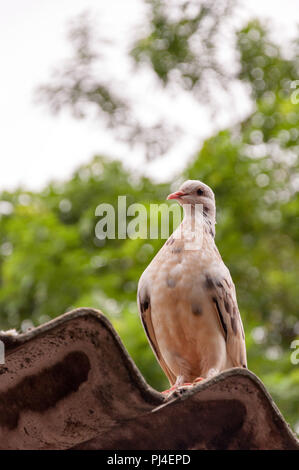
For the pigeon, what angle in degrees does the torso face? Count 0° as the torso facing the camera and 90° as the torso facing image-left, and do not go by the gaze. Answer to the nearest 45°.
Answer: approximately 45°
